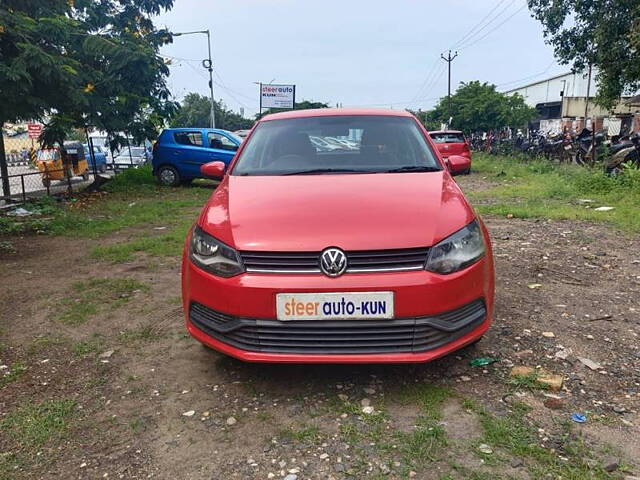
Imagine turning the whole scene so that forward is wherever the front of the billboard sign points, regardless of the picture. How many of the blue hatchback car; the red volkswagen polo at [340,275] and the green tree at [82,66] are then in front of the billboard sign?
3

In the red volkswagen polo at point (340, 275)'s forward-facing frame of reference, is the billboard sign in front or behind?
behind

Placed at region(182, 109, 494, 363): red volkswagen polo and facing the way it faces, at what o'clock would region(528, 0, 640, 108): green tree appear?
The green tree is roughly at 7 o'clock from the red volkswagen polo.

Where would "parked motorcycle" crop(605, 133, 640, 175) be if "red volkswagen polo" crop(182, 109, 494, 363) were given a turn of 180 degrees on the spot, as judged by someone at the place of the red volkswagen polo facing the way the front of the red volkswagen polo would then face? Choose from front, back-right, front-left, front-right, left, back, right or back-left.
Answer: front-right

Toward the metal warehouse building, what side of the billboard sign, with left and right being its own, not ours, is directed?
left

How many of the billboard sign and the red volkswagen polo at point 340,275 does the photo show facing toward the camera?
2

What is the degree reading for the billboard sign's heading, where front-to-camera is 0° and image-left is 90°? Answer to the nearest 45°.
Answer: approximately 0°

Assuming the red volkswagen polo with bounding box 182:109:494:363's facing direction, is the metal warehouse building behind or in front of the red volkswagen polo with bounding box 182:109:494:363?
behind

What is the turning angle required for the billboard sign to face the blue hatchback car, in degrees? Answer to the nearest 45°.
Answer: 0° — it already faces it

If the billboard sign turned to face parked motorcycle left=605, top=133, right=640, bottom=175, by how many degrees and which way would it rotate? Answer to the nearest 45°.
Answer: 0° — it already faces it
